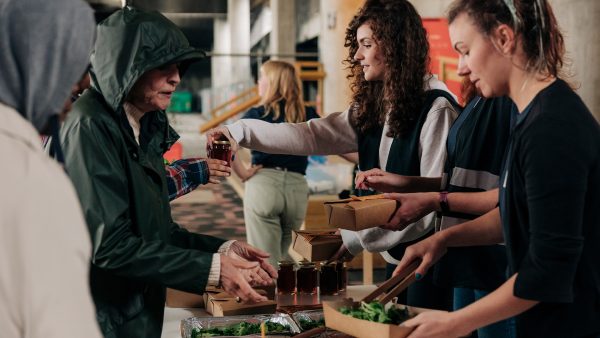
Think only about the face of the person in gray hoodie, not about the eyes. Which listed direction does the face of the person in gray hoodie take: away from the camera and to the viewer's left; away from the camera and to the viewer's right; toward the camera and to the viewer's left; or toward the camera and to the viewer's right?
away from the camera and to the viewer's right

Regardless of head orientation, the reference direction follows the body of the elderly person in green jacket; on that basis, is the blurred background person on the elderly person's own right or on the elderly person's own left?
on the elderly person's own left

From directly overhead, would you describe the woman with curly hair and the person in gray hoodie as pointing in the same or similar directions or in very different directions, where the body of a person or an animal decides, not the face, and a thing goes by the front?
very different directions

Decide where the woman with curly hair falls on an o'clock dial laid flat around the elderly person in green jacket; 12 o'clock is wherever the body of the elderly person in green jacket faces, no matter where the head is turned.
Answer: The woman with curly hair is roughly at 11 o'clock from the elderly person in green jacket.

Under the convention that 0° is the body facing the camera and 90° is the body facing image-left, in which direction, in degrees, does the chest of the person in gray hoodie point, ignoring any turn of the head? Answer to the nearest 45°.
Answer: approximately 225°

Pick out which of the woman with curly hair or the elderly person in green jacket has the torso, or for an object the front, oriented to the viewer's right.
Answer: the elderly person in green jacket

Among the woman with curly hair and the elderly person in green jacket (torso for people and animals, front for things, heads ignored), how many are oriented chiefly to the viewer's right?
1

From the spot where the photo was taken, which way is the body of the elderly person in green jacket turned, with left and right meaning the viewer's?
facing to the right of the viewer

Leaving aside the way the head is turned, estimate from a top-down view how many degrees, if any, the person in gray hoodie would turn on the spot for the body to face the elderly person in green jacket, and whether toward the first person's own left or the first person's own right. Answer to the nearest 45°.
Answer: approximately 45° to the first person's own left

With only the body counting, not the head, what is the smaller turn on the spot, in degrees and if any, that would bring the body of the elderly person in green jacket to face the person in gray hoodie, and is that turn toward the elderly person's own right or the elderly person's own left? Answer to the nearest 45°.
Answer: approximately 90° to the elderly person's own right

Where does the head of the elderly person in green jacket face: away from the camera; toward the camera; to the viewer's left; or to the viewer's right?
to the viewer's right
